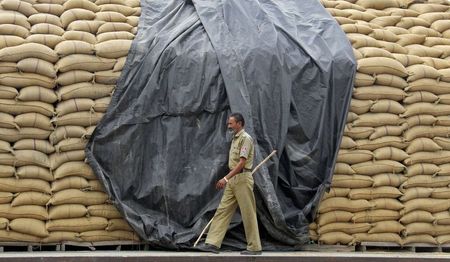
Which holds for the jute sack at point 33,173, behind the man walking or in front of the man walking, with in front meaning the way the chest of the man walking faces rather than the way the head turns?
in front

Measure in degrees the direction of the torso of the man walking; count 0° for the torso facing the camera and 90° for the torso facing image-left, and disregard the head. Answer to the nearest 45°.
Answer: approximately 90°

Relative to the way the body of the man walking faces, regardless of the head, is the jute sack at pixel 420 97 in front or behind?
behind

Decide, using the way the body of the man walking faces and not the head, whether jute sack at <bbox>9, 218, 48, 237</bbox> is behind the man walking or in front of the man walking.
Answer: in front

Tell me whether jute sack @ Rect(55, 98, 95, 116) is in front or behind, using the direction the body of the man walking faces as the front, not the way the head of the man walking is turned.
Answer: in front

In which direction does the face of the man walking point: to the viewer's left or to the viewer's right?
to the viewer's left

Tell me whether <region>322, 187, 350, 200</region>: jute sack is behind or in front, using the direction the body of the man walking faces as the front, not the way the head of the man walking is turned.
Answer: behind
